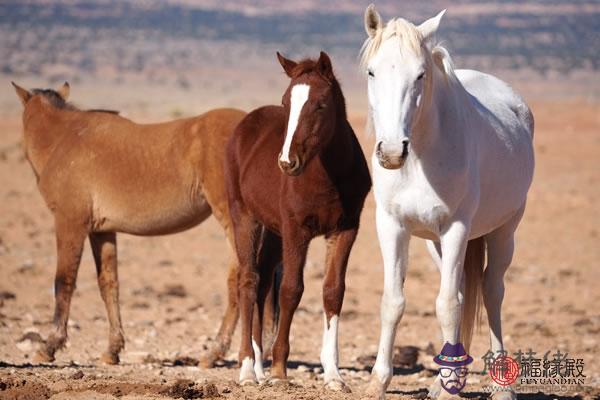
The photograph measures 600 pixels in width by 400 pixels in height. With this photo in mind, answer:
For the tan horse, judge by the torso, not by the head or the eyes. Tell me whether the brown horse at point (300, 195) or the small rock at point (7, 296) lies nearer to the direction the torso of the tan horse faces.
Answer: the small rock

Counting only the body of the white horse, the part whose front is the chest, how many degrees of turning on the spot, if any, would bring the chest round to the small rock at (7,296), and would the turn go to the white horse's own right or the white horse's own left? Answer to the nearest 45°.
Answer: approximately 90° to the white horse's own right

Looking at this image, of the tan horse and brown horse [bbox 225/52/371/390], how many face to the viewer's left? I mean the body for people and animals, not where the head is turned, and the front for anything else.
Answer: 1

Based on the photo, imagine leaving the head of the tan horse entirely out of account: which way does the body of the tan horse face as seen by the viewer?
to the viewer's left

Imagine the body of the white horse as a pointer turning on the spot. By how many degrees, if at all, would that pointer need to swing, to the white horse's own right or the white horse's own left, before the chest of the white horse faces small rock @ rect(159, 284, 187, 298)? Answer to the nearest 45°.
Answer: approximately 90° to the white horse's own right

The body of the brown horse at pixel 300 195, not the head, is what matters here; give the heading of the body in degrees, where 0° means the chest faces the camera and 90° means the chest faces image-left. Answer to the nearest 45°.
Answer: approximately 315°

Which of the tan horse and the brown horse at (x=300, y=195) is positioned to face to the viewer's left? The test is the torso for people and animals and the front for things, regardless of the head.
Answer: the tan horse

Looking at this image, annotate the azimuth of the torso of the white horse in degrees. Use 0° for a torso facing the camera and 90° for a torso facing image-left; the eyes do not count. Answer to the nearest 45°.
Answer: approximately 45°
